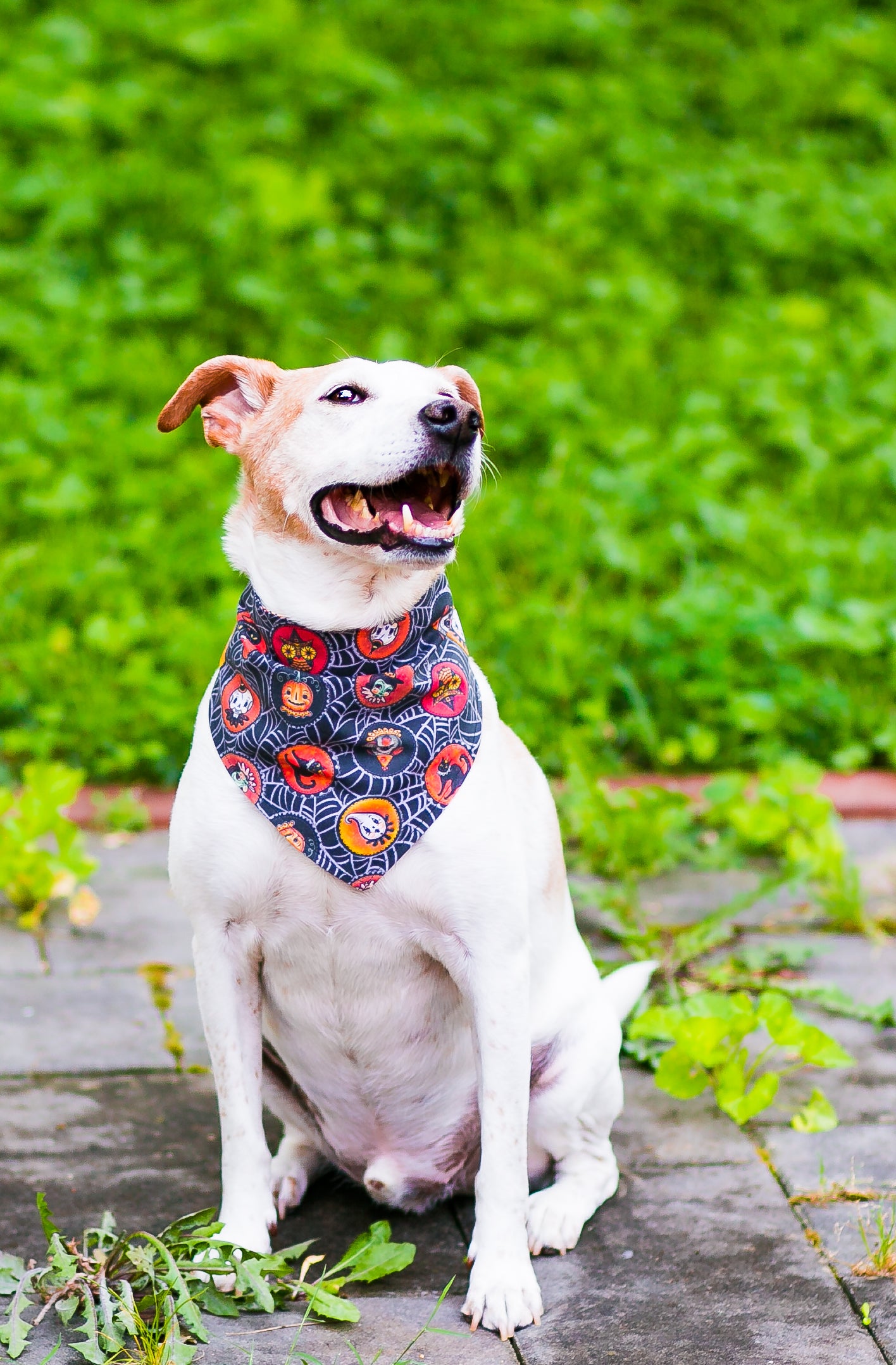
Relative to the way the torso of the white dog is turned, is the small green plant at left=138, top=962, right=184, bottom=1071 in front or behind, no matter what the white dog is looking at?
behind

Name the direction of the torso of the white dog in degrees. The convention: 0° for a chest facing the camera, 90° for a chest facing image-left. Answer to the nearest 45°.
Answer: approximately 0°
